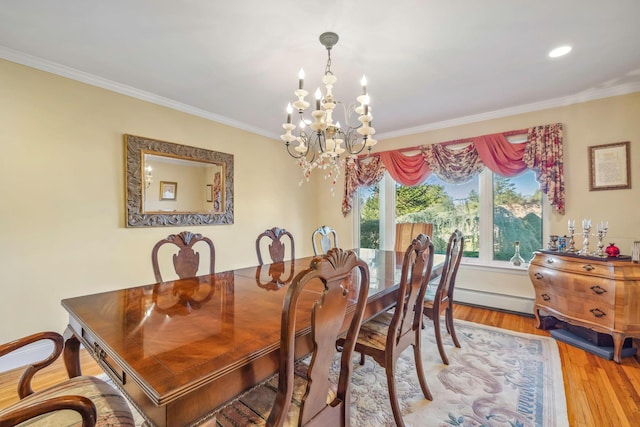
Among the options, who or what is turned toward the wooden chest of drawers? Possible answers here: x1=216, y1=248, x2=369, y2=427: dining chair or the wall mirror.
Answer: the wall mirror

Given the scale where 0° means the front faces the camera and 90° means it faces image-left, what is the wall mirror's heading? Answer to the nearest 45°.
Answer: approximately 315°

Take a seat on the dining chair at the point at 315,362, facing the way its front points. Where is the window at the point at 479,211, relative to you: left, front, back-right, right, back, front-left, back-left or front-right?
right

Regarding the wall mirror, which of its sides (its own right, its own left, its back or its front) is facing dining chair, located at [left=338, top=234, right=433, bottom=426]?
front

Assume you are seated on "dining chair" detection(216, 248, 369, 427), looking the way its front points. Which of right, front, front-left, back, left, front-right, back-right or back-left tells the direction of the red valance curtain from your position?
right

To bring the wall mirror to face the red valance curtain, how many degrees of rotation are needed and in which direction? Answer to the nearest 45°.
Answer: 0° — it already faces it

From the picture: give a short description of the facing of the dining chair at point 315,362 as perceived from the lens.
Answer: facing away from the viewer and to the left of the viewer

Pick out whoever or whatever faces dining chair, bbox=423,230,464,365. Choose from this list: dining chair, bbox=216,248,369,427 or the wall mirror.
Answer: the wall mirror

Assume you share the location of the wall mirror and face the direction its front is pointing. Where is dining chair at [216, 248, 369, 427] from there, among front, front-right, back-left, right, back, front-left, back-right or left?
front-right

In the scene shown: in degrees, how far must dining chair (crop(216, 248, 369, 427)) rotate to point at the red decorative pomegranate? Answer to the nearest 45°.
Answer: approximately 90° to its right

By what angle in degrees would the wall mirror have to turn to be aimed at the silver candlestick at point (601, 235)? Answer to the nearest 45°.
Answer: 0° — it already faces it

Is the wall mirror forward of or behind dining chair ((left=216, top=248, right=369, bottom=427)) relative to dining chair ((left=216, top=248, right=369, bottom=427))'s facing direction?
forward

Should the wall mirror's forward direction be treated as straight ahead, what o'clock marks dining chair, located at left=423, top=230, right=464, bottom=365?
The dining chair is roughly at 12 o'clock from the wall mirror.
